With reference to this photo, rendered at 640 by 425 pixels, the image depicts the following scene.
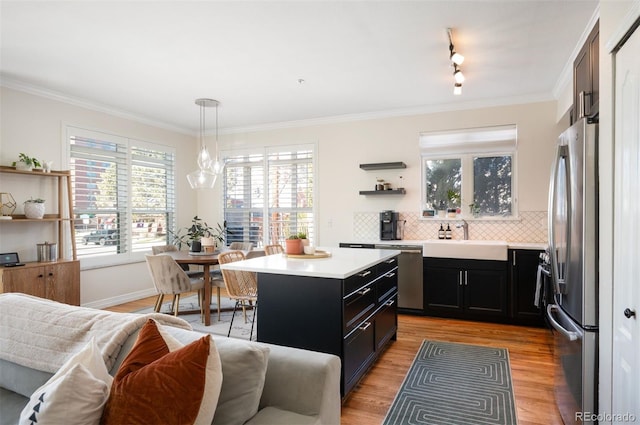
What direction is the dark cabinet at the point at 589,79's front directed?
to the viewer's left

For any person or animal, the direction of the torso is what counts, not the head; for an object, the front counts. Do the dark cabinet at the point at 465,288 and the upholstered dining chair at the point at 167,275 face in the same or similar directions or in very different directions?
very different directions

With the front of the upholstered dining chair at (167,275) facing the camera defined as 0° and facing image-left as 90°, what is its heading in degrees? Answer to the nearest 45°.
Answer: approximately 225°

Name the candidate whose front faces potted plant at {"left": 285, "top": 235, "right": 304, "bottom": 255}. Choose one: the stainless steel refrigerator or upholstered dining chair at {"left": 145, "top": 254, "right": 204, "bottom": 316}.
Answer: the stainless steel refrigerator

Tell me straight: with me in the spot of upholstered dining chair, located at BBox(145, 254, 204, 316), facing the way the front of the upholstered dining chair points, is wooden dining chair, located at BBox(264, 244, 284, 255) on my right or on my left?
on my right

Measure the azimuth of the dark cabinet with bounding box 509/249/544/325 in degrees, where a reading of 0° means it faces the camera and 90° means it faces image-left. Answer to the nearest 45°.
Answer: approximately 0°

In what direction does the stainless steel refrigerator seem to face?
to the viewer's left

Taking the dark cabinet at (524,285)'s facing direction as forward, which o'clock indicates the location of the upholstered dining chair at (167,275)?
The upholstered dining chair is roughly at 2 o'clock from the dark cabinet.

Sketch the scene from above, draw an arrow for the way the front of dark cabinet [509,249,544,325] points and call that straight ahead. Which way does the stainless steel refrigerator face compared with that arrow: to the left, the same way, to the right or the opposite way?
to the right
